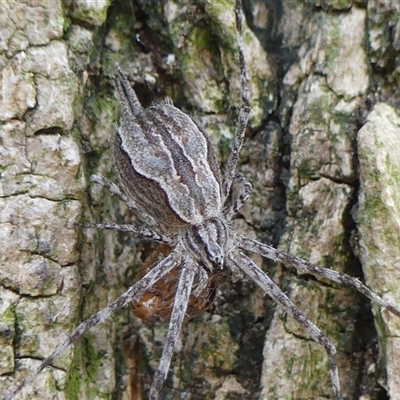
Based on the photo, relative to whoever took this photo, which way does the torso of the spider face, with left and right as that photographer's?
facing the viewer and to the right of the viewer
